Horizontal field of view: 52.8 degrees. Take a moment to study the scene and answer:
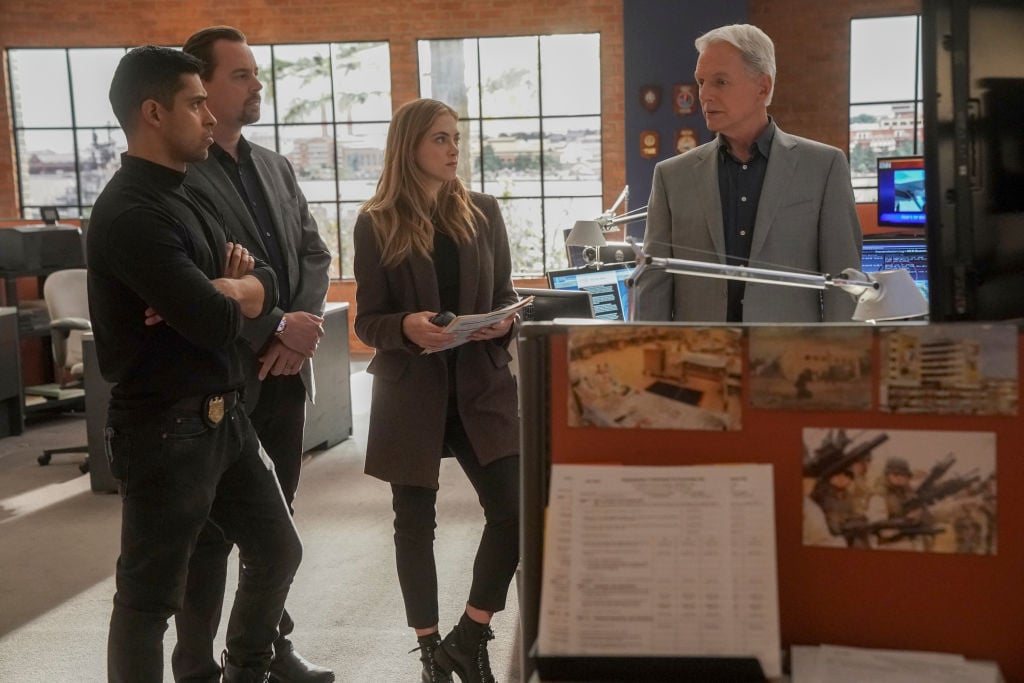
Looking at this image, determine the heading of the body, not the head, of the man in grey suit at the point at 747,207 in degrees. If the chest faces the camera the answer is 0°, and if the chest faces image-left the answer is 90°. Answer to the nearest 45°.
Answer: approximately 0°

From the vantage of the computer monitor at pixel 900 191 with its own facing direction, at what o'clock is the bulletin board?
The bulletin board is roughly at 12 o'clock from the computer monitor.

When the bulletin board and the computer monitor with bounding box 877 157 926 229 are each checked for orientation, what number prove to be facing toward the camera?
2

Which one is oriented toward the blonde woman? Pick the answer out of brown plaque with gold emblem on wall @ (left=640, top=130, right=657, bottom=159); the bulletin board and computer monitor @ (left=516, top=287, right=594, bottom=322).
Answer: the brown plaque with gold emblem on wall

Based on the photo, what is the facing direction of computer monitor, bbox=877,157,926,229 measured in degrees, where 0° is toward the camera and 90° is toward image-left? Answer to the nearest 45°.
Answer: approximately 0°
